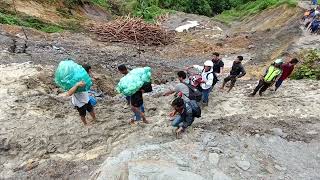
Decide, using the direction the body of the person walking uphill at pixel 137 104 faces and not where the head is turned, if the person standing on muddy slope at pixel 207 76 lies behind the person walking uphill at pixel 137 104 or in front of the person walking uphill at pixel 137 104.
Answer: in front

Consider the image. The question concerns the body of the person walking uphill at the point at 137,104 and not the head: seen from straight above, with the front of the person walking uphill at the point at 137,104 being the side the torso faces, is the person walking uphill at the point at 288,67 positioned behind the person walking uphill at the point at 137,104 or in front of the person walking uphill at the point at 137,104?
in front
